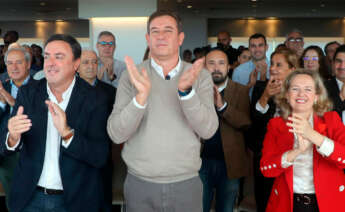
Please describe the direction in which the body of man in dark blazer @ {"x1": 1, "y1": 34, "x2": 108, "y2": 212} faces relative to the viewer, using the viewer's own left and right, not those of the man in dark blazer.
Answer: facing the viewer and to the left of the viewer

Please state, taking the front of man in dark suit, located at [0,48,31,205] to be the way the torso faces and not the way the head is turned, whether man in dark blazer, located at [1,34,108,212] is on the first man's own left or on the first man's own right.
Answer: on the first man's own left

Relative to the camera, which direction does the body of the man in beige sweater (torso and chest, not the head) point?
toward the camera

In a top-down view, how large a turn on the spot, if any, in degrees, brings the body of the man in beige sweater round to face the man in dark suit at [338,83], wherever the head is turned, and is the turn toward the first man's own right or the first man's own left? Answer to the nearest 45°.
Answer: approximately 135° to the first man's own left

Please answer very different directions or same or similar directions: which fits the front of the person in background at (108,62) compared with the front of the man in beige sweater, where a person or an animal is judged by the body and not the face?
same or similar directions

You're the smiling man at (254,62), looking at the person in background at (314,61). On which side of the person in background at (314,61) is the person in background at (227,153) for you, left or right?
right

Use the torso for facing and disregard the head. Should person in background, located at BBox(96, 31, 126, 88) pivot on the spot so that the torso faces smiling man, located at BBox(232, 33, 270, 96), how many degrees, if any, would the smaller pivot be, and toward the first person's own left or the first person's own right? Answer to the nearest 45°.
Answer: approximately 90° to the first person's own left

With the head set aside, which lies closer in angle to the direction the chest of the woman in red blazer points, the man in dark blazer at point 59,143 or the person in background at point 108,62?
the man in dark blazer

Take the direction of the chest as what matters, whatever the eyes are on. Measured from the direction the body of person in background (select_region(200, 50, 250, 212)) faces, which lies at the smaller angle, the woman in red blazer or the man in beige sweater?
the man in beige sweater

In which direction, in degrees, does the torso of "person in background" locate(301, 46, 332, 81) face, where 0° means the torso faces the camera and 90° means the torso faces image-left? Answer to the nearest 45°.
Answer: approximately 45°
